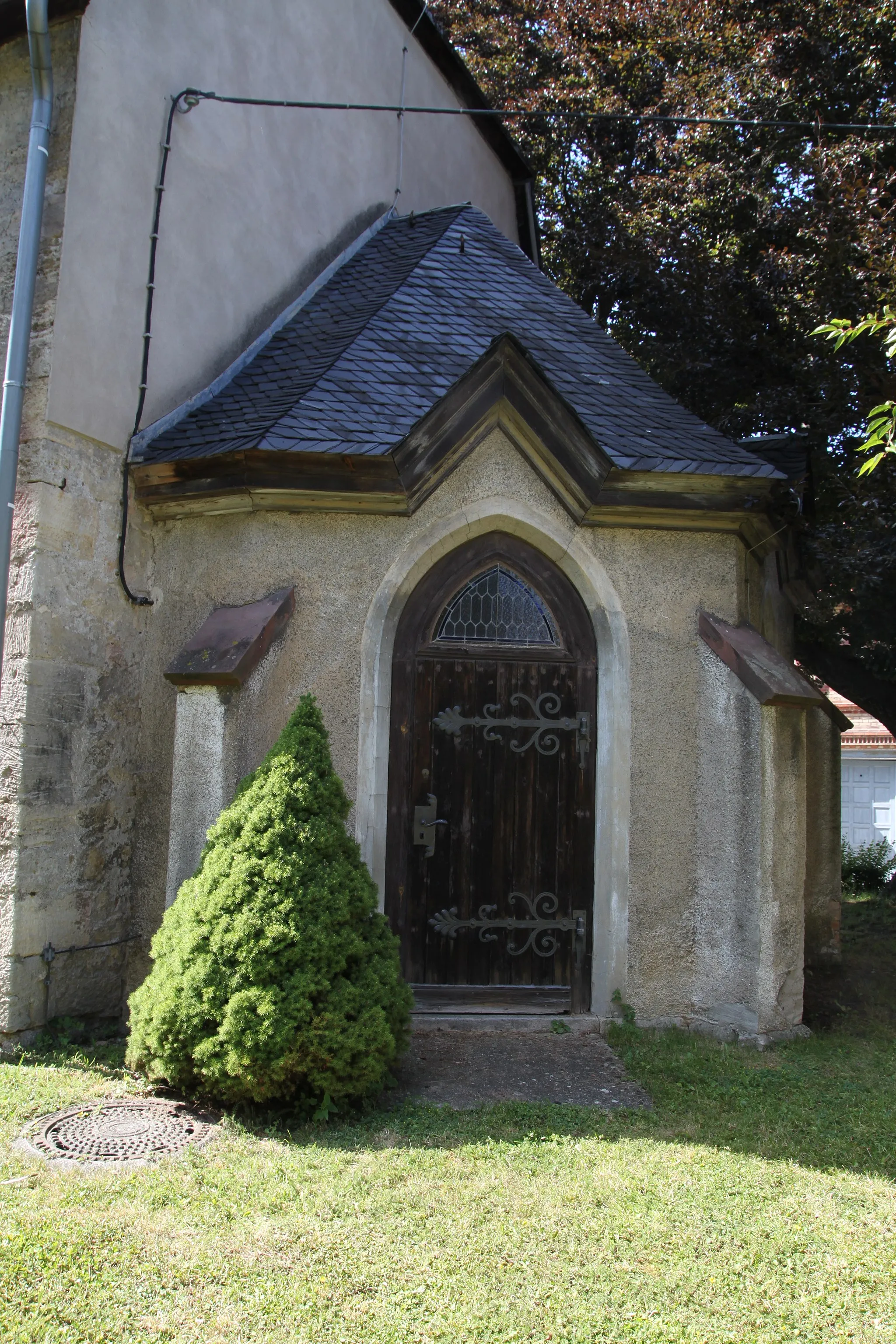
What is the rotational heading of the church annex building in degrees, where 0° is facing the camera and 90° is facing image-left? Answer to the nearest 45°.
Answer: approximately 0°

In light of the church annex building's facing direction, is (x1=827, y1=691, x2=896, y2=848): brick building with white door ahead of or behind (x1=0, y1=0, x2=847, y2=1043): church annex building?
behind

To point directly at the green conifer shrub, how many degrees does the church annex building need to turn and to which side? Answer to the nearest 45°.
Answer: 0° — it already faces it

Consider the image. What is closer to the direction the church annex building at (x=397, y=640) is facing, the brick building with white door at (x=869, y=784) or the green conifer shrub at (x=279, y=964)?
the green conifer shrub

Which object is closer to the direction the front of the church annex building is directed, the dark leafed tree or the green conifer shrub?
the green conifer shrub

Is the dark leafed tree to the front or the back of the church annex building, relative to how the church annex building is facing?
to the back
